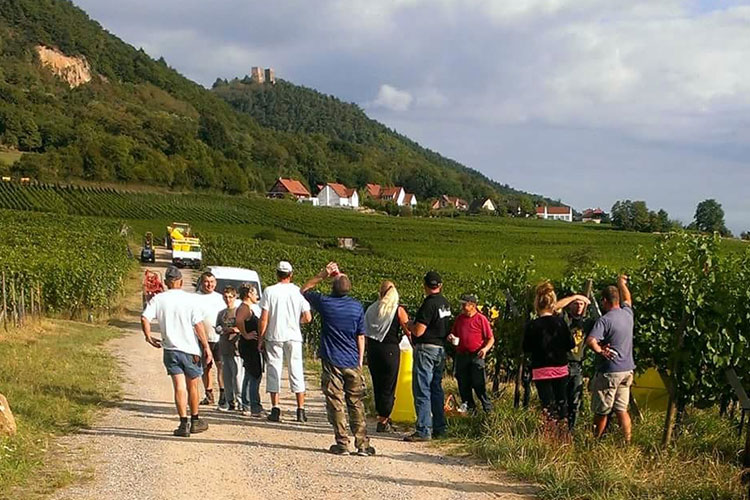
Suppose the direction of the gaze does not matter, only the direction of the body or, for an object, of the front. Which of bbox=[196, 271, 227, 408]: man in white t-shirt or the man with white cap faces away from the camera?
the man with white cap

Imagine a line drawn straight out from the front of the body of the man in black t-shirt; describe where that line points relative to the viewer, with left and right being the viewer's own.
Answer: facing away from the viewer and to the left of the viewer

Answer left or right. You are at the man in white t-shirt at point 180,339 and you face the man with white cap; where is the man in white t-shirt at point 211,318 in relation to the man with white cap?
left

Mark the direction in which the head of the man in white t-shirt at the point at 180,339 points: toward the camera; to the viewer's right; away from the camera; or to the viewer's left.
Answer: away from the camera

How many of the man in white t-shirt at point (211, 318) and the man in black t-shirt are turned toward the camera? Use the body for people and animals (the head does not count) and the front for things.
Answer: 1

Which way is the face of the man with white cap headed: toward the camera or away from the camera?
away from the camera

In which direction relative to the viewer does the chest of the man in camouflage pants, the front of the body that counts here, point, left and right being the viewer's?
facing away from the viewer

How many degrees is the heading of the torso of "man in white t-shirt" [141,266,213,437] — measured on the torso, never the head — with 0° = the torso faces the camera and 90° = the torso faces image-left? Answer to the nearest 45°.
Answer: approximately 180°

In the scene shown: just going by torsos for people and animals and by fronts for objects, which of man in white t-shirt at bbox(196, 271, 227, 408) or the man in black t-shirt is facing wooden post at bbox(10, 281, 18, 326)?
the man in black t-shirt
